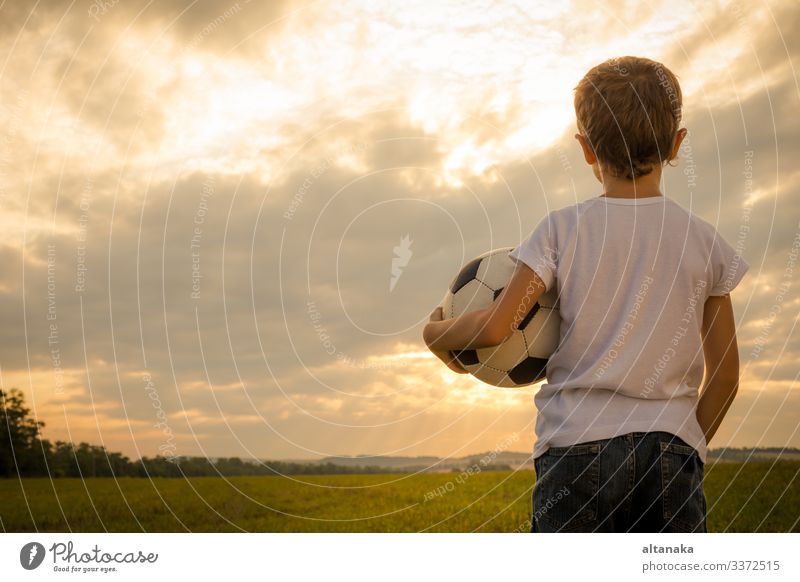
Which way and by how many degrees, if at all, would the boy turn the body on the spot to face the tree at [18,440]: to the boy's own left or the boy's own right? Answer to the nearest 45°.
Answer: approximately 45° to the boy's own left

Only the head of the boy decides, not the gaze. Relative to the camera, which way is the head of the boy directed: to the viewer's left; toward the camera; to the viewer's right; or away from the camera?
away from the camera

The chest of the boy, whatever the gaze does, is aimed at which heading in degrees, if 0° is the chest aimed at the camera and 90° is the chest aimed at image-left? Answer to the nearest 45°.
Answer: approximately 180°
